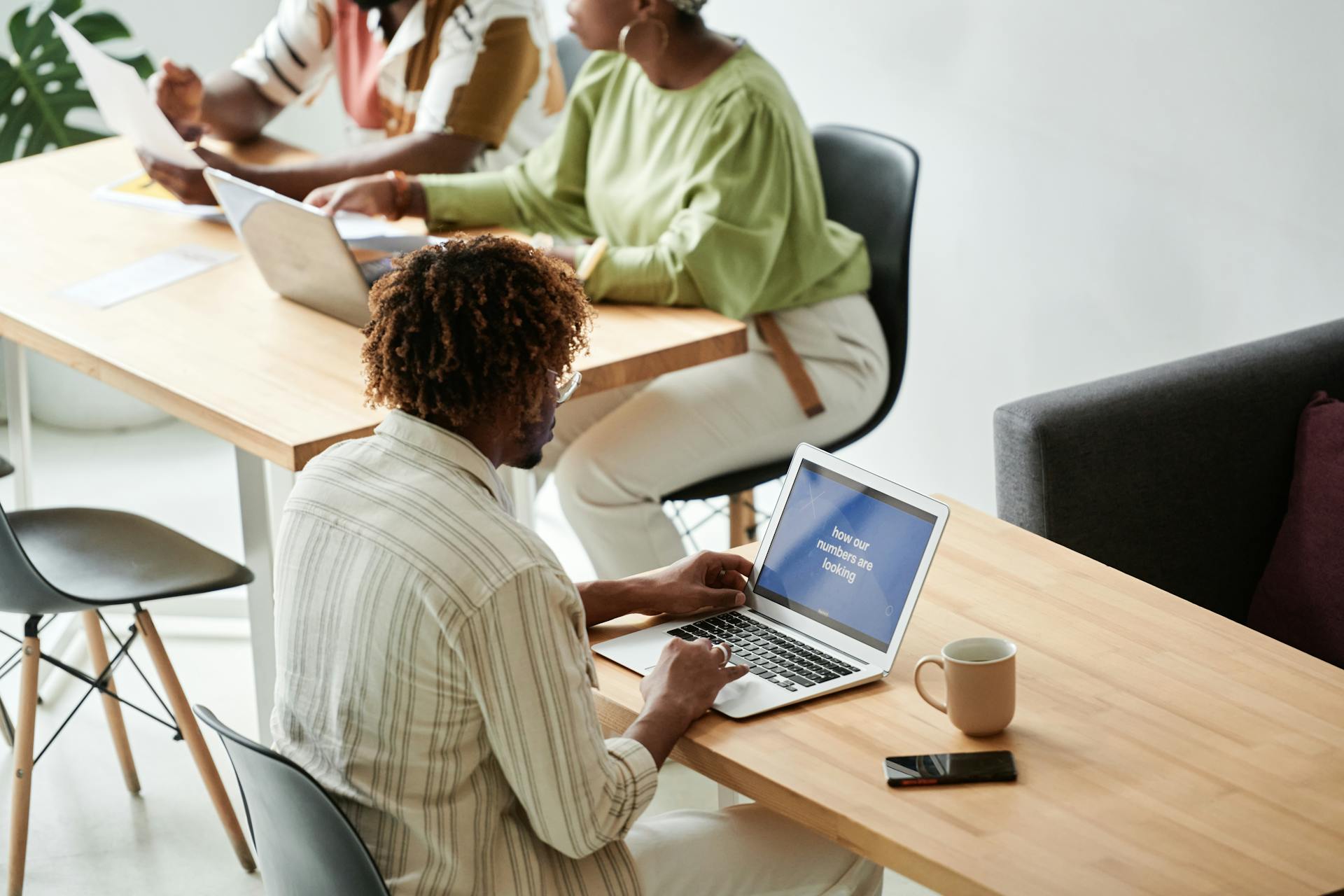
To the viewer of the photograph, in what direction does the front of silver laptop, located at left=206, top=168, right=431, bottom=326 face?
facing away from the viewer and to the right of the viewer

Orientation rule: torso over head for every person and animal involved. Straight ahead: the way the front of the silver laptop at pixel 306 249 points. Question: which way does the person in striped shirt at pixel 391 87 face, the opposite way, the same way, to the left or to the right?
the opposite way

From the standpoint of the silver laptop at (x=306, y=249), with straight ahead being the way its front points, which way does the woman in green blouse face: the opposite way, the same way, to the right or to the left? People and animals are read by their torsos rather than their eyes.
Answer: the opposite way

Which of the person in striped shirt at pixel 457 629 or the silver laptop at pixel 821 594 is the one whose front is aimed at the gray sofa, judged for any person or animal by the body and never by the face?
the person in striped shirt

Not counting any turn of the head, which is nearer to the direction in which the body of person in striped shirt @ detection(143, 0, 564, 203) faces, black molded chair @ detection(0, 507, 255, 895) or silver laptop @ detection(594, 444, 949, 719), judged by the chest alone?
the black molded chair

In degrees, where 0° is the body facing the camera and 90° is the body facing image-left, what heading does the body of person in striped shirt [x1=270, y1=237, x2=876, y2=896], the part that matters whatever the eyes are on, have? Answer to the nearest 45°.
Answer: approximately 225°

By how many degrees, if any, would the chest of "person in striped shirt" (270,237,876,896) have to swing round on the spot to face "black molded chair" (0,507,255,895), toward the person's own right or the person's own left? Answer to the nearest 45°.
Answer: approximately 90° to the person's own left

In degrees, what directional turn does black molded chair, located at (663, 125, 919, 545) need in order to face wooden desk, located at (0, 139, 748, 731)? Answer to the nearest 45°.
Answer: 0° — it already faces it

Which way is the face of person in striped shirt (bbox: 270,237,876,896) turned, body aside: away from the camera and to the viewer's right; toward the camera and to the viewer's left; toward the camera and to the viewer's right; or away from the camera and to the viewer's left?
away from the camera and to the viewer's right

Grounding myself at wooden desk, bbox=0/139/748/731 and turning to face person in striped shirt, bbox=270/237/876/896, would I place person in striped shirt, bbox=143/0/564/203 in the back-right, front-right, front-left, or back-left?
back-left
